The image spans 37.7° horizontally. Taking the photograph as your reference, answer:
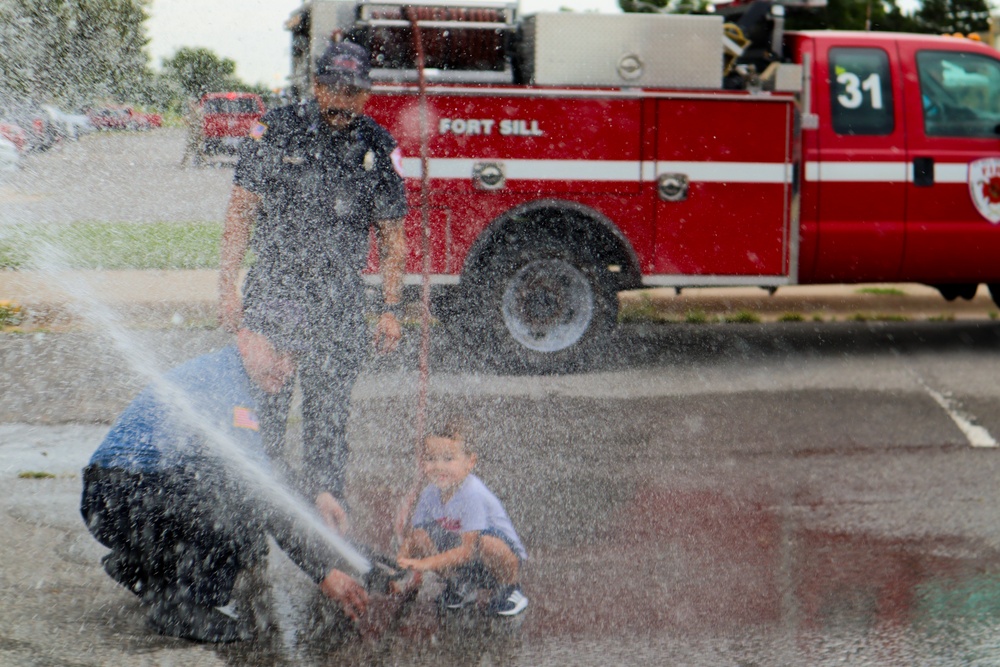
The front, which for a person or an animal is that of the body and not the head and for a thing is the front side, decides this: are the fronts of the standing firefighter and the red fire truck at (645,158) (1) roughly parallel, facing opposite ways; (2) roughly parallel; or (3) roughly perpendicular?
roughly perpendicular

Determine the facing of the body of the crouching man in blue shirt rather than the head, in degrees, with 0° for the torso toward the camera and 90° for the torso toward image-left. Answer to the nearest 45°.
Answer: approximately 270°

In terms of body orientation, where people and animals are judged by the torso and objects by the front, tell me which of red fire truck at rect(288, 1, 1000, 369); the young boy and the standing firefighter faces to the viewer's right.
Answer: the red fire truck

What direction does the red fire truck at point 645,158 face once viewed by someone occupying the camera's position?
facing to the right of the viewer

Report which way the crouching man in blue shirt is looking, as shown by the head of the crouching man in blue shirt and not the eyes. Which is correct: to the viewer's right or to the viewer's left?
to the viewer's right

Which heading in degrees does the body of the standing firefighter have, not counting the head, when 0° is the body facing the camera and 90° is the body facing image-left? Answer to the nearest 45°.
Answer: approximately 0°

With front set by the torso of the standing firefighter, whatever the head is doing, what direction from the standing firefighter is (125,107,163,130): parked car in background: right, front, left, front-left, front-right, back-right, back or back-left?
back

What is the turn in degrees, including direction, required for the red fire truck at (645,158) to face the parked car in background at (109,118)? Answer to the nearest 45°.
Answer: approximately 135° to its left

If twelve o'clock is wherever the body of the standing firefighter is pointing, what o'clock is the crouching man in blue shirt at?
The crouching man in blue shirt is roughly at 1 o'clock from the standing firefighter.

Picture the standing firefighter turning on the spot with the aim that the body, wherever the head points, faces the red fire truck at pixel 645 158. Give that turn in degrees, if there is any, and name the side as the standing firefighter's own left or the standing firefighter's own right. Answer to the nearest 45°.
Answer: approximately 135° to the standing firefighter's own left
